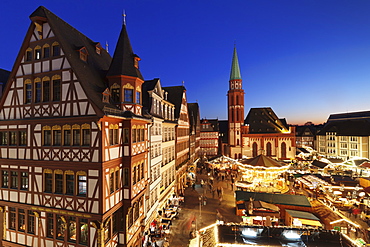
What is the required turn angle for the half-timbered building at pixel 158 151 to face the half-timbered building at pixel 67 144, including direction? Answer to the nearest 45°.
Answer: approximately 135° to its right

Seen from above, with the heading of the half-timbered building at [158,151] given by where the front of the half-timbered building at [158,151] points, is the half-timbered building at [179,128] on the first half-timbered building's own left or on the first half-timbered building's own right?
on the first half-timbered building's own left

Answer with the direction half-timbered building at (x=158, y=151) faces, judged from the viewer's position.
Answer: facing to the right of the viewer
